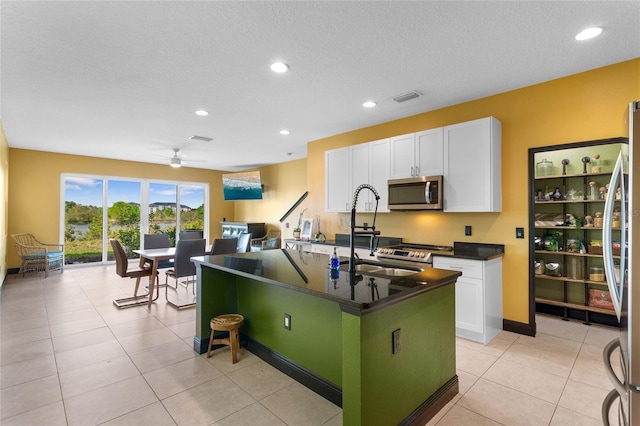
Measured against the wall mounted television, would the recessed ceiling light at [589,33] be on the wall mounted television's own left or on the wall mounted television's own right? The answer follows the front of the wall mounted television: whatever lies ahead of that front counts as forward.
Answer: on the wall mounted television's own left

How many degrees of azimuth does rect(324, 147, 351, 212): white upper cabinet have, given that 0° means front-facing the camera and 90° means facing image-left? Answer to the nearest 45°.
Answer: approximately 45°

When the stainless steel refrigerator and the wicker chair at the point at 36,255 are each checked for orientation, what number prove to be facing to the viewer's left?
1

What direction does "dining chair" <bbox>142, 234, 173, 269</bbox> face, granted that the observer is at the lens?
facing the viewer and to the right of the viewer

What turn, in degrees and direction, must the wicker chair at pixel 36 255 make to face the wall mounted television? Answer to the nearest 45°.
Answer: approximately 45° to its left

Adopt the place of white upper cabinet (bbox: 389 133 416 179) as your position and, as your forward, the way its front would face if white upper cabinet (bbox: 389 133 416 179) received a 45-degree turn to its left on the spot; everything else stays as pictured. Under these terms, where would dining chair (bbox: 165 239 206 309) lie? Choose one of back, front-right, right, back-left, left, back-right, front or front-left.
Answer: right

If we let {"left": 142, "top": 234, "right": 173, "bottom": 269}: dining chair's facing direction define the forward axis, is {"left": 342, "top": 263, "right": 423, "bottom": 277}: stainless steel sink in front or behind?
in front

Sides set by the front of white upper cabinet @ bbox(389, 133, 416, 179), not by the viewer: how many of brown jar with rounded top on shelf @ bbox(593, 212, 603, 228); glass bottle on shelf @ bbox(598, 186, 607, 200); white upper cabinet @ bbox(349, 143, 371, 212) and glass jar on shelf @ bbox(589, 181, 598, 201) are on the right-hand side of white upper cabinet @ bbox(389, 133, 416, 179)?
1

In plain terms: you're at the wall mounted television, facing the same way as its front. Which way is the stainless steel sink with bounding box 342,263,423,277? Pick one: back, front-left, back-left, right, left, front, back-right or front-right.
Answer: front-left

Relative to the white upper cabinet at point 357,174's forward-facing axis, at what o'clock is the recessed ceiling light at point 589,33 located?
The recessed ceiling light is roughly at 9 o'clock from the white upper cabinet.

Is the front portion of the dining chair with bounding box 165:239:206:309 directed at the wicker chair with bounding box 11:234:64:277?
yes

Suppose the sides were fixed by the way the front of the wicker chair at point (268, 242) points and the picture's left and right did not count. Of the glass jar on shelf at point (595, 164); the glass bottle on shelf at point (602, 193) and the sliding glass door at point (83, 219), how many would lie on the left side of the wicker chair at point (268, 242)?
2

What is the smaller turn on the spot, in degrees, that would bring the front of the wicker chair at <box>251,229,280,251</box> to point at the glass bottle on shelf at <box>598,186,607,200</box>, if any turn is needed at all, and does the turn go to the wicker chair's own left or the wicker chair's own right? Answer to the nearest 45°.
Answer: approximately 90° to the wicker chair's own left

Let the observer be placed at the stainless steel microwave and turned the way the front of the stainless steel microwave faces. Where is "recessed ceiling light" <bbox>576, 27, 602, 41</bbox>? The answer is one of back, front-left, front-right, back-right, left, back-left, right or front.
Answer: left

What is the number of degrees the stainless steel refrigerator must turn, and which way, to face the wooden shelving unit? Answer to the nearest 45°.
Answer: approximately 90° to its right

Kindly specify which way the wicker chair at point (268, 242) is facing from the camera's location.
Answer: facing the viewer and to the left of the viewer

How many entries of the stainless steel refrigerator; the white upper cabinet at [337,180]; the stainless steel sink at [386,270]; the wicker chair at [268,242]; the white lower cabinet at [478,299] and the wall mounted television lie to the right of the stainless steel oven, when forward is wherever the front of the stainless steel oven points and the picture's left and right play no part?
3
